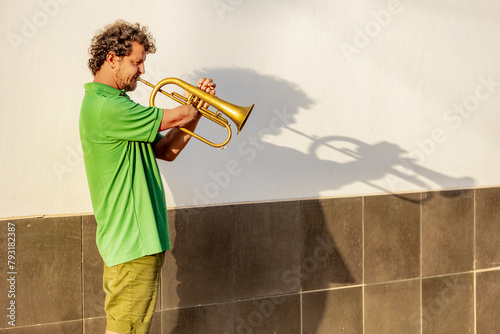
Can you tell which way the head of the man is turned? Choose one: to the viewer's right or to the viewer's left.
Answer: to the viewer's right

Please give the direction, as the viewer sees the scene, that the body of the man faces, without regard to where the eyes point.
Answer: to the viewer's right
